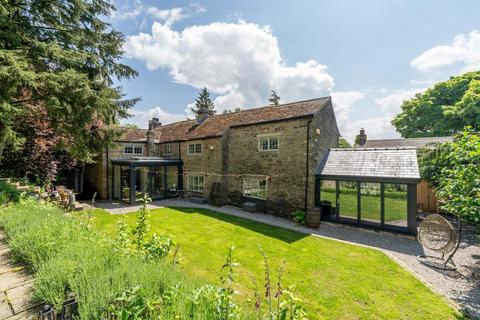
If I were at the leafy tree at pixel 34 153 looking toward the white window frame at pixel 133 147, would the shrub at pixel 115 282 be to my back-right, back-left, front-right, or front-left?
back-right

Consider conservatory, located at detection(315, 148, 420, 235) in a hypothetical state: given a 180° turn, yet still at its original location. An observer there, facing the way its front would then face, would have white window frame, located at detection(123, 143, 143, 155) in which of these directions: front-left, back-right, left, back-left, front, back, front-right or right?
back-left

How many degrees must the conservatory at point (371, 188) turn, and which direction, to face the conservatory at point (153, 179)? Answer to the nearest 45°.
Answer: approximately 45° to its right

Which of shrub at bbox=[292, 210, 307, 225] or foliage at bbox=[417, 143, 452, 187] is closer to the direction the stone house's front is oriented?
the shrub

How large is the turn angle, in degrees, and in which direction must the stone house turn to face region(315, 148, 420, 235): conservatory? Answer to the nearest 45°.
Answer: approximately 90° to its left

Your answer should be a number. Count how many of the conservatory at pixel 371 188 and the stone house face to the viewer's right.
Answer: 0

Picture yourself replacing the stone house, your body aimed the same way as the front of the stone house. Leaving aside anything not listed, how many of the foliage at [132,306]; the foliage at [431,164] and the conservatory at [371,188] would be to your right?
0

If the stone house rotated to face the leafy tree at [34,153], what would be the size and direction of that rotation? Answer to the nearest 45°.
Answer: approximately 45° to its right

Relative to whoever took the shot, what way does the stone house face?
facing the viewer and to the left of the viewer

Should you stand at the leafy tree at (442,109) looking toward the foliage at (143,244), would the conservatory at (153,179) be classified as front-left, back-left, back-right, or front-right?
front-right
